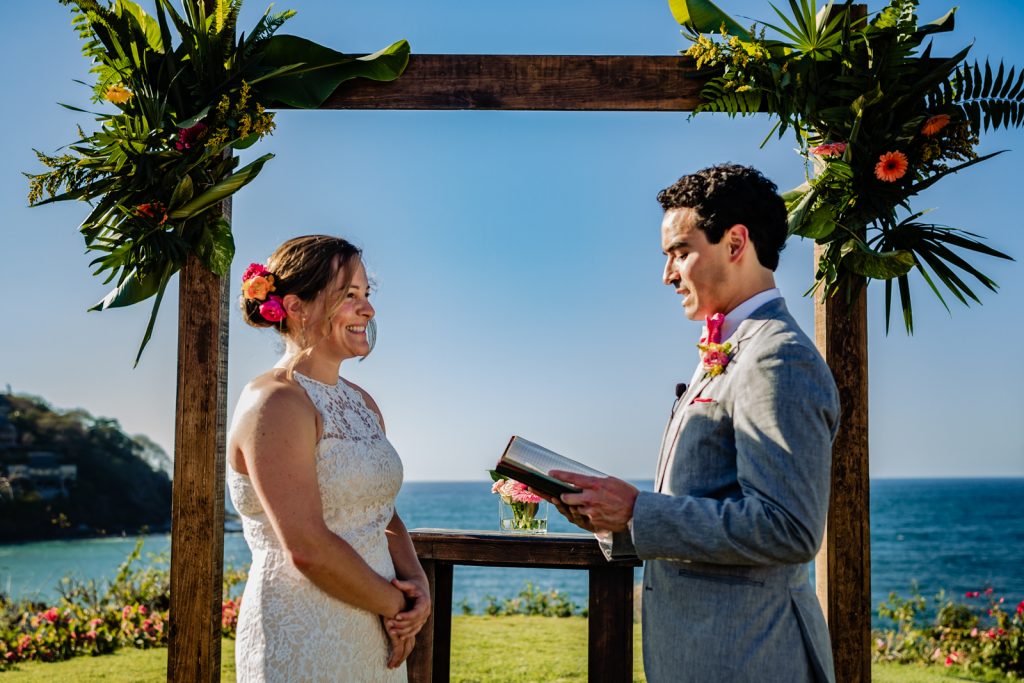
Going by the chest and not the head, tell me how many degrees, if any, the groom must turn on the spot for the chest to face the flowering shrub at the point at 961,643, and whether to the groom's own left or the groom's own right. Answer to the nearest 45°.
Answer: approximately 90° to the groom's own right

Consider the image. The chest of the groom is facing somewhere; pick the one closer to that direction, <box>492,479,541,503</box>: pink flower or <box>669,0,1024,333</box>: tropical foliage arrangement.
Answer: the pink flower

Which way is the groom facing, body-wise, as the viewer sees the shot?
to the viewer's left

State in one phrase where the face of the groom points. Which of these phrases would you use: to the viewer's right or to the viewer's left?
to the viewer's left
